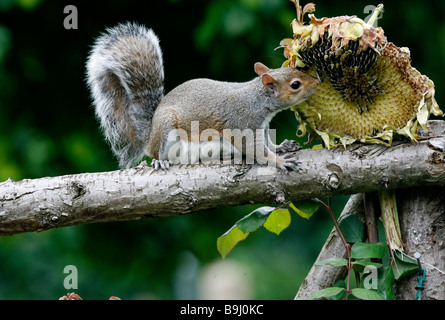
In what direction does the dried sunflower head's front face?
toward the camera

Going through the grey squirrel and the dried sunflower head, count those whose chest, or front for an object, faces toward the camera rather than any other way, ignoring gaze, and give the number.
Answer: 1

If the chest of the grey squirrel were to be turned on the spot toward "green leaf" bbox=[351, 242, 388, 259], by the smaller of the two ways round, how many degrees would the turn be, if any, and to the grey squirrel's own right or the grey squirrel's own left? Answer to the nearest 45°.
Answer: approximately 45° to the grey squirrel's own right

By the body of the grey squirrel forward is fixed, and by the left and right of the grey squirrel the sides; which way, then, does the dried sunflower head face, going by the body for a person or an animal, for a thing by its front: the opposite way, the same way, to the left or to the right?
to the right

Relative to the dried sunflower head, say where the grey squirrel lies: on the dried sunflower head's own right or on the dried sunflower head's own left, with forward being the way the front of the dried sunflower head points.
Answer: on the dried sunflower head's own right

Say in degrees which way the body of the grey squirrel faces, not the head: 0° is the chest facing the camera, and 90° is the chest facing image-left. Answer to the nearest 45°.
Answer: approximately 270°
